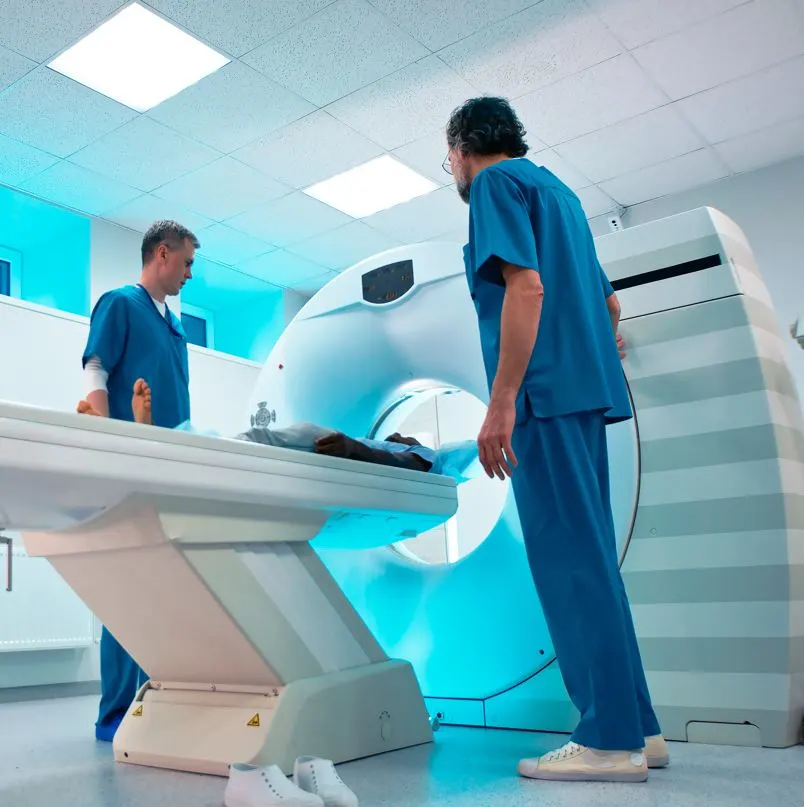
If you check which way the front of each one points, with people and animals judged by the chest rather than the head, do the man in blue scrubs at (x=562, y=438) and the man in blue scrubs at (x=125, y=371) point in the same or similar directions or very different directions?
very different directions

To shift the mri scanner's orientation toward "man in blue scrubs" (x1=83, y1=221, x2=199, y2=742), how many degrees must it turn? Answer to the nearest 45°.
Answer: approximately 45° to its right

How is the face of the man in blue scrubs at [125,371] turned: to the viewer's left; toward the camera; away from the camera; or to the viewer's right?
to the viewer's right

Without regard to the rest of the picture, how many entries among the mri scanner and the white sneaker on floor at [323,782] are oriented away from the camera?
0

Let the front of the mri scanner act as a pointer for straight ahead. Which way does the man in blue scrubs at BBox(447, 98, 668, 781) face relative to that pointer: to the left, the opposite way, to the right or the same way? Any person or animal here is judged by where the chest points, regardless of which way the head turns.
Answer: to the right

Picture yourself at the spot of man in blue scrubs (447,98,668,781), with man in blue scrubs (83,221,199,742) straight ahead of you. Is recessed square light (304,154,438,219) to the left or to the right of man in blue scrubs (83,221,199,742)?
right

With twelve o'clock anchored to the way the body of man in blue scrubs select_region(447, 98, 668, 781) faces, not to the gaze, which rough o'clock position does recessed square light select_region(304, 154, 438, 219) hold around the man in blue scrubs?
The recessed square light is roughly at 1 o'clock from the man in blue scrubs.

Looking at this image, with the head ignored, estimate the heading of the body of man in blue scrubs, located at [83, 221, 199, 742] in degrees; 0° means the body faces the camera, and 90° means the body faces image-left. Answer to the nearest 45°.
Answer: approximately 315°

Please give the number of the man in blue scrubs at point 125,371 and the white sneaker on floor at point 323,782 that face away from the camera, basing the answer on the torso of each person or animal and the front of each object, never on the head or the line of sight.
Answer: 0

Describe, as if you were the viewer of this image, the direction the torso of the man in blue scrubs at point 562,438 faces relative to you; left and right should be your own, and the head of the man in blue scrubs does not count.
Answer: facing away from the viewer and to the left of the viewer
